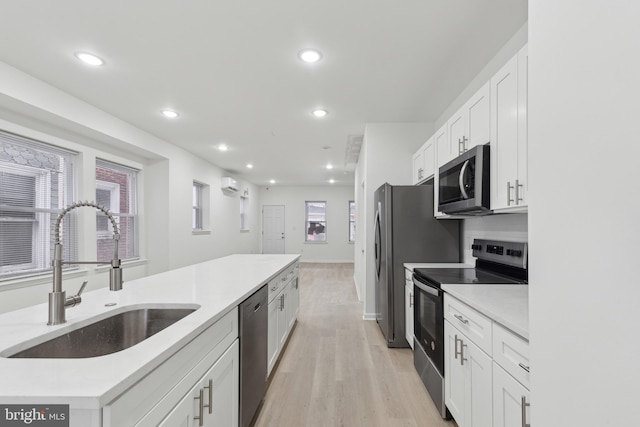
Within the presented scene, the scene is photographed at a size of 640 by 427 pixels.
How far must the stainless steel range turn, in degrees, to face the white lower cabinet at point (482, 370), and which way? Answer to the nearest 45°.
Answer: approximately 45° to its left

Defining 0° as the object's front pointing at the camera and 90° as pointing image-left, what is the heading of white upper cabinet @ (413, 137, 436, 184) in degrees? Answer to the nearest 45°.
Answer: approximately 90°

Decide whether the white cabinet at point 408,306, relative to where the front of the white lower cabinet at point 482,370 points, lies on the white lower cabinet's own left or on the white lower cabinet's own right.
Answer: on the white lower cabinet's own right

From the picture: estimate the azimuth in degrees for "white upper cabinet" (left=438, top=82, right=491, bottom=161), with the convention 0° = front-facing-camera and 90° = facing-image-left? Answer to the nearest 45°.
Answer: approximately 45°

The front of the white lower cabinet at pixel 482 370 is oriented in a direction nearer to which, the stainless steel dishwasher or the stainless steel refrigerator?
the stainless steel dishwasher

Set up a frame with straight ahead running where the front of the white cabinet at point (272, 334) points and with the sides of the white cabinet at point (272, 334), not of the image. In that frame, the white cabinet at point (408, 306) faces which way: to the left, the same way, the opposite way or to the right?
the opposite way

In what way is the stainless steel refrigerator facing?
to the viewer's left

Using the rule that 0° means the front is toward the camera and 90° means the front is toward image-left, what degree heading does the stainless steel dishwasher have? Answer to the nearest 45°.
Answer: approximately 270°

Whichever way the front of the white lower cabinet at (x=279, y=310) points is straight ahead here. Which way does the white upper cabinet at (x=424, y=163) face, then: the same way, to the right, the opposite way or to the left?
the opposite way

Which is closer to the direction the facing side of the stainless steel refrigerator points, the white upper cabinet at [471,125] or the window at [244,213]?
the window

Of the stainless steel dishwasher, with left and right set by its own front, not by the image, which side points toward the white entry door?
left

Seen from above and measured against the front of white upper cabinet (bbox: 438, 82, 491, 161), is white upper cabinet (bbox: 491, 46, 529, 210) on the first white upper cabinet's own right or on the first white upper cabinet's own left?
on the first white upper cabinet's own left

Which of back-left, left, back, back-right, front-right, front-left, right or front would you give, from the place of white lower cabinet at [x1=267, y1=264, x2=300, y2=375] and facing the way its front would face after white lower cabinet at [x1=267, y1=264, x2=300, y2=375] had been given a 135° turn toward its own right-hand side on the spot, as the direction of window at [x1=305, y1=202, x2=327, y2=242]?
back-right

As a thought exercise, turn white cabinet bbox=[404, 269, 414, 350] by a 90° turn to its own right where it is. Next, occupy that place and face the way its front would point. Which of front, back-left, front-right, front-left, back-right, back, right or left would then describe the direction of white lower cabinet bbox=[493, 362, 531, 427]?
back

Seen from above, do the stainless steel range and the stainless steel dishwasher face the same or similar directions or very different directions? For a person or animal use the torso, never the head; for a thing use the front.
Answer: very different directions
